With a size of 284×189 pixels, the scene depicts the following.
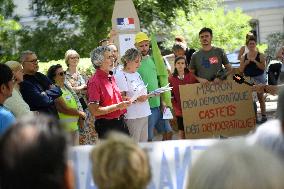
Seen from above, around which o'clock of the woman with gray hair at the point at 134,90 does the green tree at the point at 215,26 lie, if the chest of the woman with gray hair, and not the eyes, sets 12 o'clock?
The green tree is roughly at 8 o'clock from the woman with gray hair.

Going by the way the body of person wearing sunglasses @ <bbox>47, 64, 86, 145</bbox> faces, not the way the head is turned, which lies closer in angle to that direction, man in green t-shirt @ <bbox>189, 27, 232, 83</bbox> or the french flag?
the man in green t-shirt

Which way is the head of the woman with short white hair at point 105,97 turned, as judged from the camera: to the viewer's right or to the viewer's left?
to the viewer's right

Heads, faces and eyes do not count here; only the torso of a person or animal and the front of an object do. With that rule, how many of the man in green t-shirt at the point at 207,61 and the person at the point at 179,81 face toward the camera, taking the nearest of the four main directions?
2

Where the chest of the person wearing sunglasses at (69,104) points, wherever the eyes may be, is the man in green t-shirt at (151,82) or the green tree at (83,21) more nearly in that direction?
the man in green t-shirt

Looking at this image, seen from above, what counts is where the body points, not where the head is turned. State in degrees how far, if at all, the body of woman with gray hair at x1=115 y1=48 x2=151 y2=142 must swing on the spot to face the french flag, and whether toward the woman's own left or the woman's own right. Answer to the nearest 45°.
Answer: approximately 135° to the woman's own left

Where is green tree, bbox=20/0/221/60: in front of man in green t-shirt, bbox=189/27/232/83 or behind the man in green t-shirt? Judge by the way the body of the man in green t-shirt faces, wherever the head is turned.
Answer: behind

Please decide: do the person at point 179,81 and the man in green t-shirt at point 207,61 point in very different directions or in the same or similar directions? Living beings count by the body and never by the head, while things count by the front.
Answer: same or similar directions

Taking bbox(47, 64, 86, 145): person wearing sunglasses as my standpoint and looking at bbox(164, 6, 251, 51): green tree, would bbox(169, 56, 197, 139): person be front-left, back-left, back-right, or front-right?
front-right

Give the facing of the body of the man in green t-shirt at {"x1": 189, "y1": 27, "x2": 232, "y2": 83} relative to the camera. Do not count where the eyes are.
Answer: toward the camera

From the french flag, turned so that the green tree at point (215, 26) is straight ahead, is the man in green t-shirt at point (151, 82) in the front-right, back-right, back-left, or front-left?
back-right

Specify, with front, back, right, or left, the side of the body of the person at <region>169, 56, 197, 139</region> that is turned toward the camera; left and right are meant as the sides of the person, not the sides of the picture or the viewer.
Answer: front

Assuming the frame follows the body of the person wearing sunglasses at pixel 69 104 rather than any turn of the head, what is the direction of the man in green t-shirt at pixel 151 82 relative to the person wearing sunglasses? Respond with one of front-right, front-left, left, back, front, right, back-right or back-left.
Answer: front-left

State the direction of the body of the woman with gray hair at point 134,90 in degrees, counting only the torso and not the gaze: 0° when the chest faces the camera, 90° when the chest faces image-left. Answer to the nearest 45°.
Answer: approximately 315°
